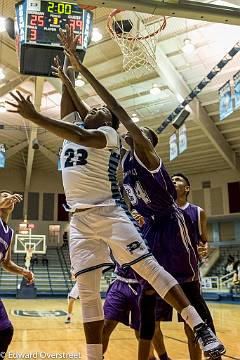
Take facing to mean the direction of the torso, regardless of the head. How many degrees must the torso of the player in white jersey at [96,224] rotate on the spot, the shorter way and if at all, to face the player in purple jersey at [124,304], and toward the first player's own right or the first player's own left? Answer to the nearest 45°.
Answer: approximately 135° to the first player's own right

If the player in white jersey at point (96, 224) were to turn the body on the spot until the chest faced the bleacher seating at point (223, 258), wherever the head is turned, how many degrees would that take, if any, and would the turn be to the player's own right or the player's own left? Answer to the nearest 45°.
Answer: approximately 135° to the player's own right

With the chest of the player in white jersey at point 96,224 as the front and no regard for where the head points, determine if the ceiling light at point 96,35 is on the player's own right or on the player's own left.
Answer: on the player's own right

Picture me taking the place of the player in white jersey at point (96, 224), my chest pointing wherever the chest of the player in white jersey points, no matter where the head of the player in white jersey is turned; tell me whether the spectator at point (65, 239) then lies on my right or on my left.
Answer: on my right
